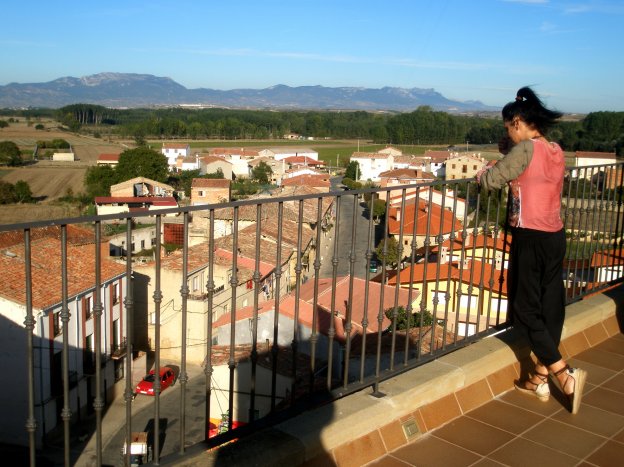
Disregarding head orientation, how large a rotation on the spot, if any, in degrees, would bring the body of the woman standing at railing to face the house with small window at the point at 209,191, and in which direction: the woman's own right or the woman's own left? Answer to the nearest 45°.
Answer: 0° — they already face it

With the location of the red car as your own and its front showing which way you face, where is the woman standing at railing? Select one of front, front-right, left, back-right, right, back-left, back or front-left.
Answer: left

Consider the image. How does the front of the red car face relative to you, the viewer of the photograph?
facing the viewer and to the left of the viewer

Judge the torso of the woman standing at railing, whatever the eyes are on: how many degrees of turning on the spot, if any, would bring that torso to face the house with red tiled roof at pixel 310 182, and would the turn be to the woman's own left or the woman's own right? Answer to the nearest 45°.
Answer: approximately 45° to the woman's own right

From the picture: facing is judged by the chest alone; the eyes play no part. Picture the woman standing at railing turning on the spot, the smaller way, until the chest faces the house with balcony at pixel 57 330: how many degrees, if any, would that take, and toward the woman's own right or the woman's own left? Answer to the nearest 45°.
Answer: approximately 45° to the woman's own left

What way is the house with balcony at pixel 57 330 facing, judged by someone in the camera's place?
facing the viewer and to the right of the viewer

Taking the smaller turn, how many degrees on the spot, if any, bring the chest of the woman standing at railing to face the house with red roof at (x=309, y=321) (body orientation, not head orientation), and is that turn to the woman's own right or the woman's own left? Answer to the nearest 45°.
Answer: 0° — they already face it

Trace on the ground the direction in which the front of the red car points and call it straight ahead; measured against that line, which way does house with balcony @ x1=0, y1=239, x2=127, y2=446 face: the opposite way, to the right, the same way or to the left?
to the left

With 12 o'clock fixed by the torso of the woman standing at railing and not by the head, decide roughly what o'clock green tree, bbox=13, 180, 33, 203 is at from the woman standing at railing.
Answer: The green tree is roughly at 12 o'clock from the woman standing at railing.

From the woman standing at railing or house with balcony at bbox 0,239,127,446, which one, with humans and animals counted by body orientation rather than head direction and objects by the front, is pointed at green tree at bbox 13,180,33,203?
the woman standing at railing

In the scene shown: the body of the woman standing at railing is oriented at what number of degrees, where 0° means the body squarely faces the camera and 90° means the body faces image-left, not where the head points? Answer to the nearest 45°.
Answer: approximately 135°
